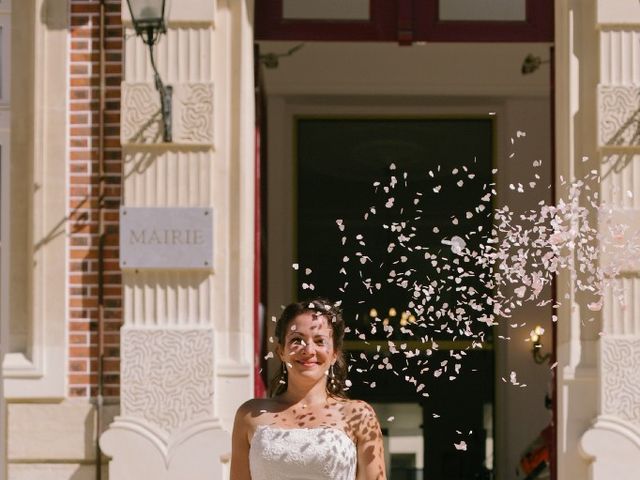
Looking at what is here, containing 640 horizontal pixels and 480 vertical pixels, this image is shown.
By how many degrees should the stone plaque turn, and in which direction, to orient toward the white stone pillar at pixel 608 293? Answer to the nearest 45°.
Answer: approximately 90° to its left

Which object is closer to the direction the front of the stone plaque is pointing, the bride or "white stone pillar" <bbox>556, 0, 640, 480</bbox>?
the bride

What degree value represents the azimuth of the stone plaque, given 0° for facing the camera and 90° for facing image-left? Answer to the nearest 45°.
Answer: approximately 0°

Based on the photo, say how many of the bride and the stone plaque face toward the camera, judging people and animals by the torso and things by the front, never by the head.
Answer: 2

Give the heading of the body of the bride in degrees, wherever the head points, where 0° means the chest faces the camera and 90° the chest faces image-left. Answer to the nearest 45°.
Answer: approximately 0°

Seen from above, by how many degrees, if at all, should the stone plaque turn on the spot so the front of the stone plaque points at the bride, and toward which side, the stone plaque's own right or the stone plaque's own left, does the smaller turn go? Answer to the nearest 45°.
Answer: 0° — it already faces them
